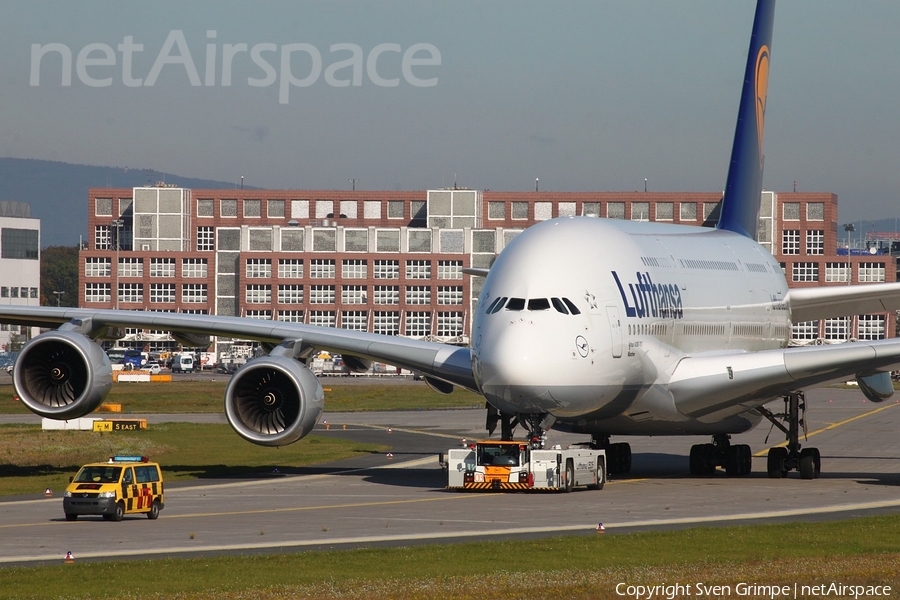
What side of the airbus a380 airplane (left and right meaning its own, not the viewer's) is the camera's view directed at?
front

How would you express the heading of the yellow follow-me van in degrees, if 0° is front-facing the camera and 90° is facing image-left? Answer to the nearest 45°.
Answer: approximately 45°

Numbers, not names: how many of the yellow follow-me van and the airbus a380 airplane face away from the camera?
0

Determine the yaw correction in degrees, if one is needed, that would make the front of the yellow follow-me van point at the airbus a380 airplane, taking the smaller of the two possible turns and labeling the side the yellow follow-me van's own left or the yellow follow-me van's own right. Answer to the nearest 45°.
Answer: approximately 135° to the yellow follow-me van's own left

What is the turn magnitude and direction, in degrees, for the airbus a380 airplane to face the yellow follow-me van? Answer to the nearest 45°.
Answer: approximately 45° to its right
